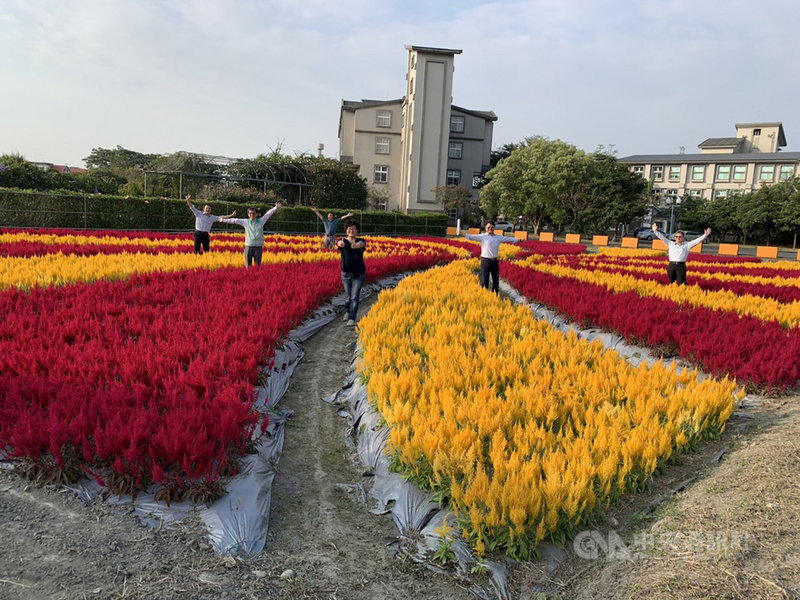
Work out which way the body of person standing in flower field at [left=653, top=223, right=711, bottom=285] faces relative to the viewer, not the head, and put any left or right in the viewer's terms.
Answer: facing the viewer

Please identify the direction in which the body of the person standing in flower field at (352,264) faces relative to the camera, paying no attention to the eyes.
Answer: toward the camera

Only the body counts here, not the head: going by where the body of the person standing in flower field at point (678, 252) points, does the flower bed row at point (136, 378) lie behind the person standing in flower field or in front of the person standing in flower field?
in front

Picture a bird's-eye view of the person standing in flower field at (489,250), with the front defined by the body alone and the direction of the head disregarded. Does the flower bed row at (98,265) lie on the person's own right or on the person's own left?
on the person's own right

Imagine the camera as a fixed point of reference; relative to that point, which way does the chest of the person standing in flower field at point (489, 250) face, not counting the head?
toward the camera

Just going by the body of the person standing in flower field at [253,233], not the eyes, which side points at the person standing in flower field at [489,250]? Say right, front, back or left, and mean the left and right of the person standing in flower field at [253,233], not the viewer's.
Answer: left

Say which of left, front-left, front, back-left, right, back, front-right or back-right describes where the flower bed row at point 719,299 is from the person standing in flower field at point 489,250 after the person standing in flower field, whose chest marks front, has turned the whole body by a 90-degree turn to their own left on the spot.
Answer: front

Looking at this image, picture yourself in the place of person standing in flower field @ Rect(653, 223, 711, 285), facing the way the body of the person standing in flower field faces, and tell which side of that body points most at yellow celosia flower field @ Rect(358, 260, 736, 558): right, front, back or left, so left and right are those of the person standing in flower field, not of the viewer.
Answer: front

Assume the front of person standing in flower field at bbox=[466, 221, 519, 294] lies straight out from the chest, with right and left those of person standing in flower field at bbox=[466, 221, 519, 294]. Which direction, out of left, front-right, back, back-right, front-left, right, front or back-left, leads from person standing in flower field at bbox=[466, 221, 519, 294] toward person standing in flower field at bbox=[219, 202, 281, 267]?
right
